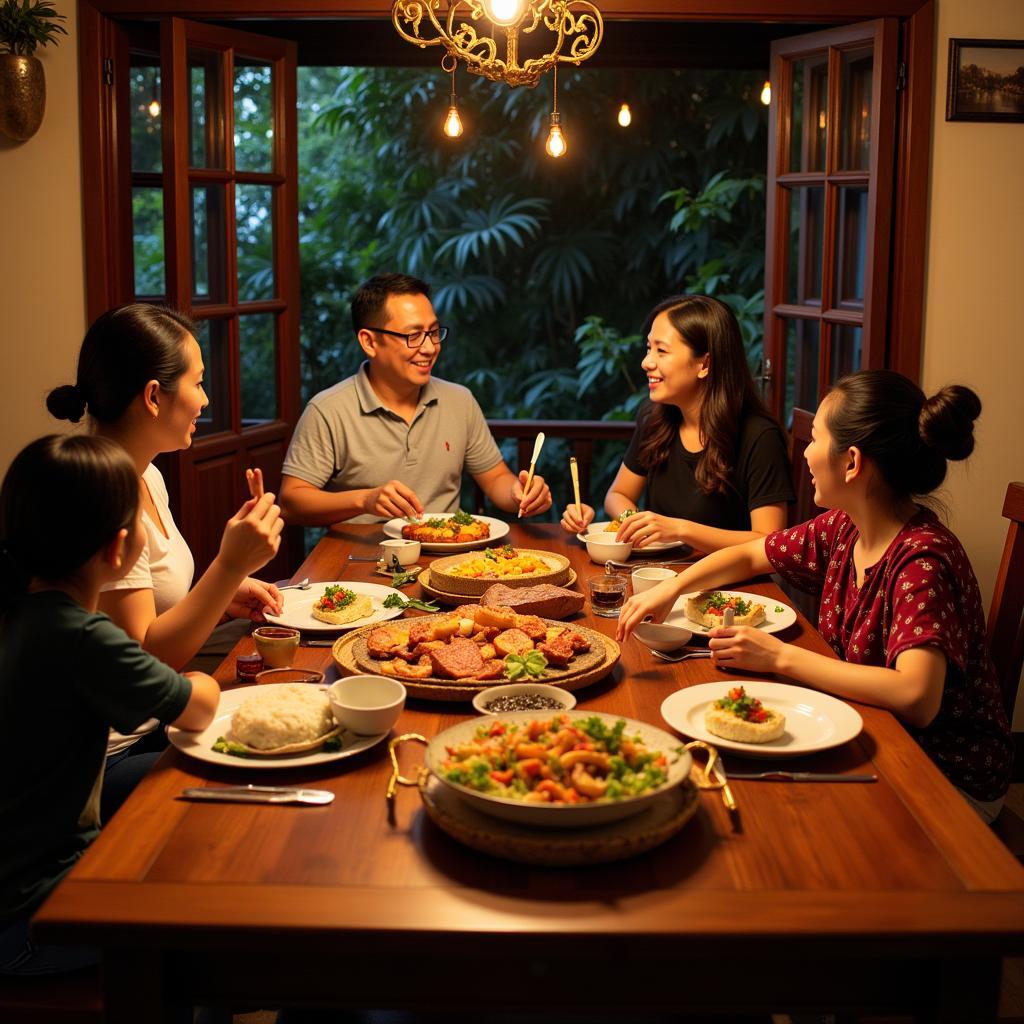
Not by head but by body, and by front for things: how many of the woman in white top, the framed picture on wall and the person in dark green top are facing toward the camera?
1

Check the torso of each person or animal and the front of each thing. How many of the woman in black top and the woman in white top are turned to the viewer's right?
1

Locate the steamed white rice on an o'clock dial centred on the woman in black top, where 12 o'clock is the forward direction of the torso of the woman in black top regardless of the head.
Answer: The steamed white rice is roughly at 11 o'clock from the woman in black top.

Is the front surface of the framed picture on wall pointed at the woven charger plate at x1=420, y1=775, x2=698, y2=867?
yes

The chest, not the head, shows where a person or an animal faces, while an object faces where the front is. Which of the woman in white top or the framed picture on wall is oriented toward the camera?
the framed picture on wall

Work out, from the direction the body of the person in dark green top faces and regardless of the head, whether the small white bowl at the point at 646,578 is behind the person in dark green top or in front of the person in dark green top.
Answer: in front

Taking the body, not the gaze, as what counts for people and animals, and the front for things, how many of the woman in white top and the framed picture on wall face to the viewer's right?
1

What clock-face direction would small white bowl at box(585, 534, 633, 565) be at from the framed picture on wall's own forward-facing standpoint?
The small white bowl is roughly at 1 o'clock from the framed picture on wall.

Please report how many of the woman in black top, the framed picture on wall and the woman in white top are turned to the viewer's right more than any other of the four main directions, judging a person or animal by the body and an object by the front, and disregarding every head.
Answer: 1

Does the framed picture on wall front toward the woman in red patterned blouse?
yes

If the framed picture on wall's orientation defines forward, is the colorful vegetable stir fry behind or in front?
in front

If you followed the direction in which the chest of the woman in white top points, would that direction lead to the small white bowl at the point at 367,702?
no

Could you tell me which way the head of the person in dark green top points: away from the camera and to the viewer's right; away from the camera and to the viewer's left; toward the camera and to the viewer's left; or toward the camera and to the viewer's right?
away from the camera and to the viewer's right

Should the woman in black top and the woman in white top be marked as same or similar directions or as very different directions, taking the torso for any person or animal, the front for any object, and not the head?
very different directions

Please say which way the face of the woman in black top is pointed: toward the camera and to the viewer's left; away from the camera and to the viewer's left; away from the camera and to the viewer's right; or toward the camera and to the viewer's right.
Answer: toward the camera and to the viewer's left

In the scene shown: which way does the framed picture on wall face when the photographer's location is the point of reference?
facing the viewer
